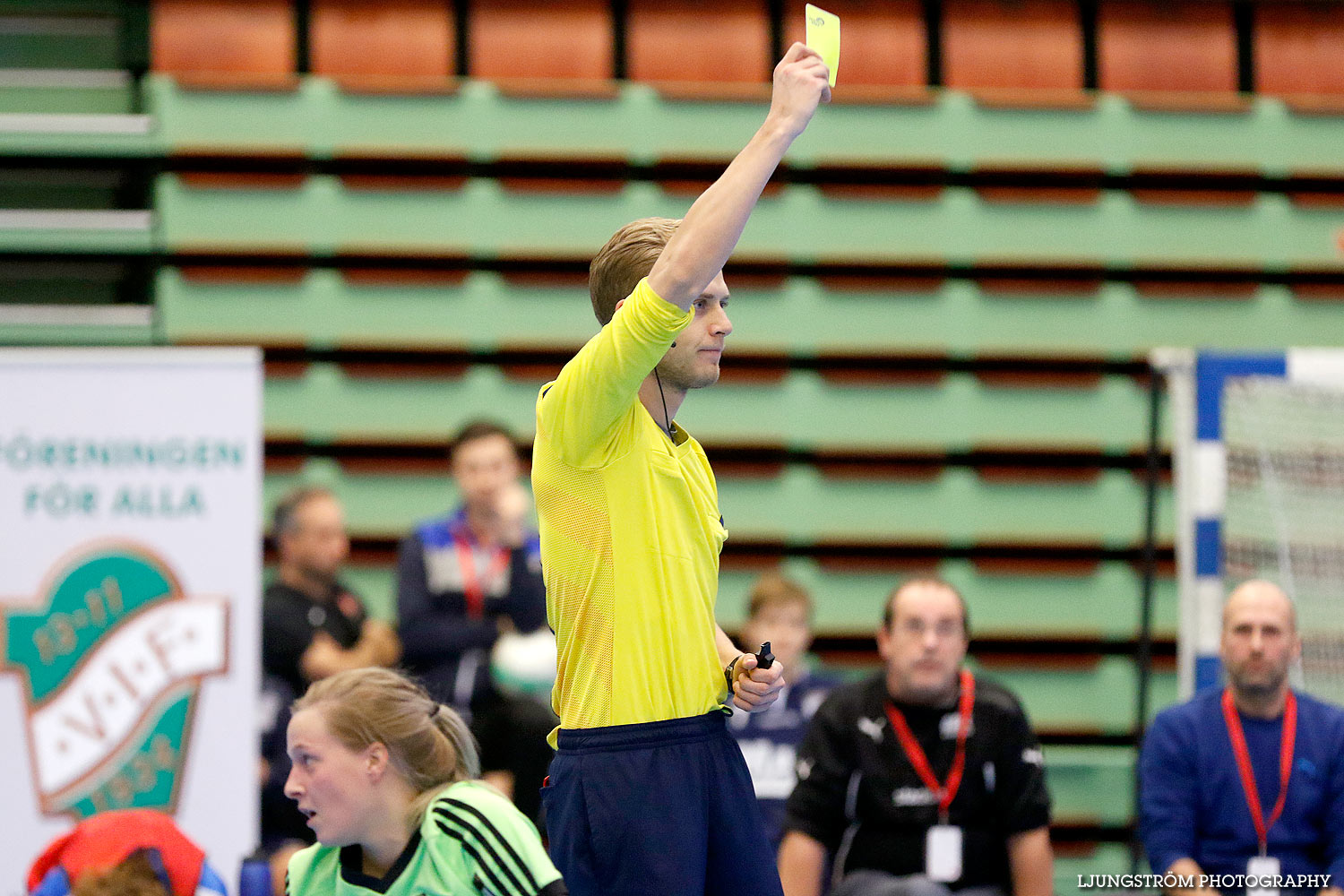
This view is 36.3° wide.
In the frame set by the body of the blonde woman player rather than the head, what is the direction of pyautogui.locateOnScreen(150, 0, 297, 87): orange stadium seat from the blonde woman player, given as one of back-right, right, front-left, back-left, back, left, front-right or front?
back-right

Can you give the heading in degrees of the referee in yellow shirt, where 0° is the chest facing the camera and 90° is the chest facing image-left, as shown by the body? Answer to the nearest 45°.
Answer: approximately 315°

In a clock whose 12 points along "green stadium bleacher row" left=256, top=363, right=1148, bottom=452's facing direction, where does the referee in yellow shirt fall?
The referee in yellow shirt is roughly at 12 o'clock from the green stadium bleacher row.

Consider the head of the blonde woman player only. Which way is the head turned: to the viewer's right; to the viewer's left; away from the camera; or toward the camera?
to the viewer's left

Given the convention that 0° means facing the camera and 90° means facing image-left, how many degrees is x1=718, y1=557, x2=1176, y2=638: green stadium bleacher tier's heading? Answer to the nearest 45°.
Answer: approximately 0°

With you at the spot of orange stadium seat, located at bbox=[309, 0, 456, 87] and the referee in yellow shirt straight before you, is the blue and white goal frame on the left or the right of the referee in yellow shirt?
left

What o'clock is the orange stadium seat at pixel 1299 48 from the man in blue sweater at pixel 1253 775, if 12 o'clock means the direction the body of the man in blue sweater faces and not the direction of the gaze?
The orange stadium seat is roughly at 6 o'clock from the man in blue sweater.

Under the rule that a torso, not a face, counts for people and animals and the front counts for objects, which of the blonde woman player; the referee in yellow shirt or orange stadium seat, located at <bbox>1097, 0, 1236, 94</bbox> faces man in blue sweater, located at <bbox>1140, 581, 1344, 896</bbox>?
the orange stadium seat

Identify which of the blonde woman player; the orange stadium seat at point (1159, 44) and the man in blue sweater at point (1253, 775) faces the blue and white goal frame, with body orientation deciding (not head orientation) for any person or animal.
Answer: the orange stadium seat

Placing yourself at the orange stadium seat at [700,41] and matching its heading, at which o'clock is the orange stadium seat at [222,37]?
the orange stadium seat at [222,37] is roughly at 3 o'clock from the orange stadium seat at [700,41].
